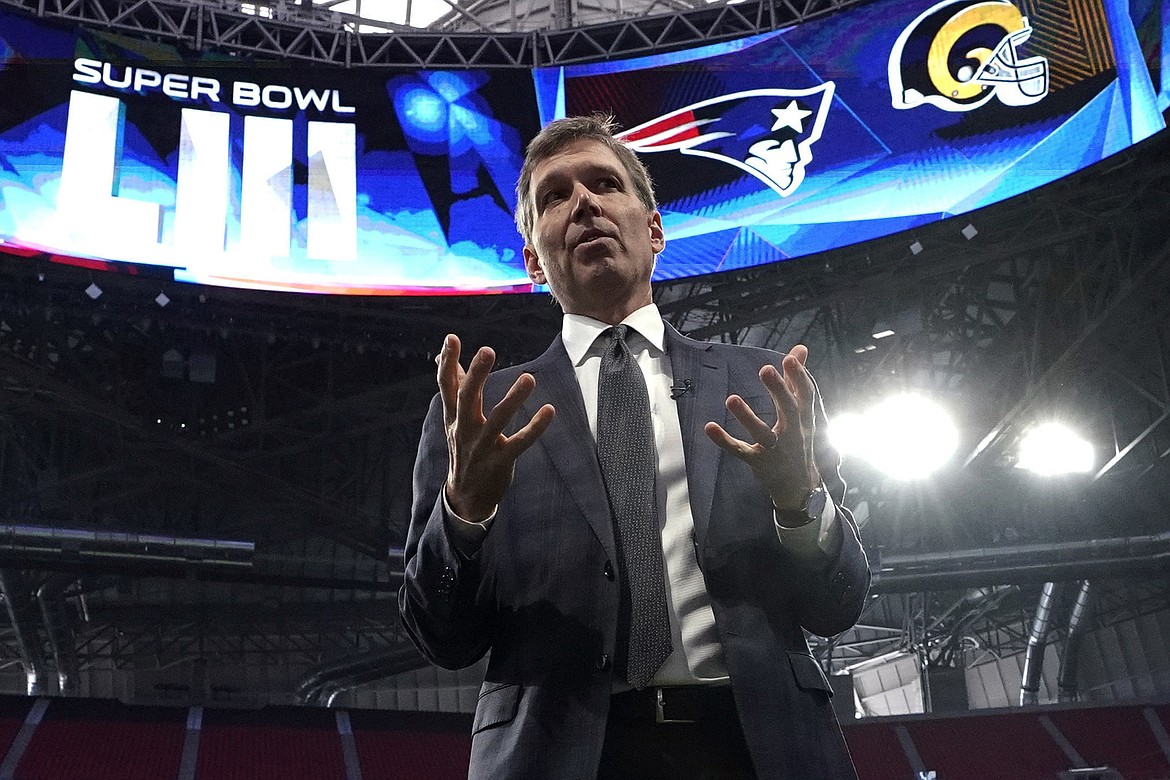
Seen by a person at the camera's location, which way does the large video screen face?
facing the viewer

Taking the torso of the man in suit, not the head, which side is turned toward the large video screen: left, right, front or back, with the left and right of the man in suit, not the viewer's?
back

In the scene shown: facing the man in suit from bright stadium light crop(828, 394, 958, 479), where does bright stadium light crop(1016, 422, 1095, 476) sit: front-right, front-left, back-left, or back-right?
back-left

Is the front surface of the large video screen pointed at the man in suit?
yes

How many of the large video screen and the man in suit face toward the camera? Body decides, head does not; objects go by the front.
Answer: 2

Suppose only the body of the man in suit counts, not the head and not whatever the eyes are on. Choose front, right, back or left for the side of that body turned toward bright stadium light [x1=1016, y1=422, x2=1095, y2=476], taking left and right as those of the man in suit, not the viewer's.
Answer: back

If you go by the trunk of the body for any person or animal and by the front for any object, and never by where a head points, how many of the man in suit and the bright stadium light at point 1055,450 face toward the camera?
2

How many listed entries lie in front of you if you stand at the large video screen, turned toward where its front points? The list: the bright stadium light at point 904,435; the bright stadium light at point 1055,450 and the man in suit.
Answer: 1

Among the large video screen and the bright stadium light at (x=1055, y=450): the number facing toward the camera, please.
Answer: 2

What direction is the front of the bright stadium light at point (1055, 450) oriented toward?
toward the camera
